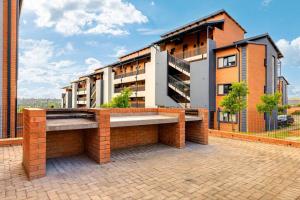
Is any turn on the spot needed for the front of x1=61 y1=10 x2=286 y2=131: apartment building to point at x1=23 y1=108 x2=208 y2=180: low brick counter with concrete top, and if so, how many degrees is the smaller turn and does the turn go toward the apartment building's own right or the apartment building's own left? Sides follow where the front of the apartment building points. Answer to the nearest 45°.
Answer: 0° — it already faces it

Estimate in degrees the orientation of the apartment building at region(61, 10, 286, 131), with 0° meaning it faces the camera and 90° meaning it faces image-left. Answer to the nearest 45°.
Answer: approximately 45°

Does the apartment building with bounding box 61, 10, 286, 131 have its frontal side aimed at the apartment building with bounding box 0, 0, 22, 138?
yes

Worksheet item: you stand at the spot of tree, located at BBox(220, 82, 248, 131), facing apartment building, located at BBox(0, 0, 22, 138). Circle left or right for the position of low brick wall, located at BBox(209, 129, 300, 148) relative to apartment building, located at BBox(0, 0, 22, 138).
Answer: left

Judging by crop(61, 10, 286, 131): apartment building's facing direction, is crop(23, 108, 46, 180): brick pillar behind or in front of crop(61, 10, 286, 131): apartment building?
in front

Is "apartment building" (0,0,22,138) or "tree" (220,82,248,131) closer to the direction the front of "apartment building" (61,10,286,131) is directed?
the apartment building

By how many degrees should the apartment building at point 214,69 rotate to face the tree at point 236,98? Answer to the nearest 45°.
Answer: approximately 45° to its left

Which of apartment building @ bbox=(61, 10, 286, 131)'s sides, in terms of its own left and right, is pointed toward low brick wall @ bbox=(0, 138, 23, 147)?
front
